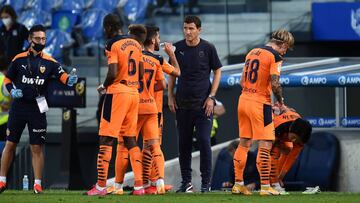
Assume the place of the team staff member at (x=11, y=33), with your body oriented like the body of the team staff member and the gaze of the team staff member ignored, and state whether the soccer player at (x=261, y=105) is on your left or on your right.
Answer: on your left

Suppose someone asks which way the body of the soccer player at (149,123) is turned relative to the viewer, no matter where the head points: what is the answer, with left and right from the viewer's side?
facing away from the viewer and to the right of the viewer

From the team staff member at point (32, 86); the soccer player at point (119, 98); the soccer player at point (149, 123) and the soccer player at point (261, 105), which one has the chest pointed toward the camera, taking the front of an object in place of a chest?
the team staff member

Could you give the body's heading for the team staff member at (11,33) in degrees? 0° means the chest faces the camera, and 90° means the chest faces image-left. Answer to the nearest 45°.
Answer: approximately 45°

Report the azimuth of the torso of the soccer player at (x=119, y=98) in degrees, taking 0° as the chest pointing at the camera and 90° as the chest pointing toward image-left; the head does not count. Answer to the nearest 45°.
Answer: approximately 135°

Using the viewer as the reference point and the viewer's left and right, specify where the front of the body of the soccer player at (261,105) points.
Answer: facing away from the viewer and to the right of the viewer

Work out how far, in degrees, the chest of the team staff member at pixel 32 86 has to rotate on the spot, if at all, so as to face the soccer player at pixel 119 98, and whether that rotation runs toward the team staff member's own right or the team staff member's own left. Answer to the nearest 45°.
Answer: approximately 45° to the team staff member's own left

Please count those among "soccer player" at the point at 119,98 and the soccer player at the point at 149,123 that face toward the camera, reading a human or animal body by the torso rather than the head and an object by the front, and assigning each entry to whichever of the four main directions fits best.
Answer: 0

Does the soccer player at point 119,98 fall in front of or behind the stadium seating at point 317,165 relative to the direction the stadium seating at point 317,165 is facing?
in front
